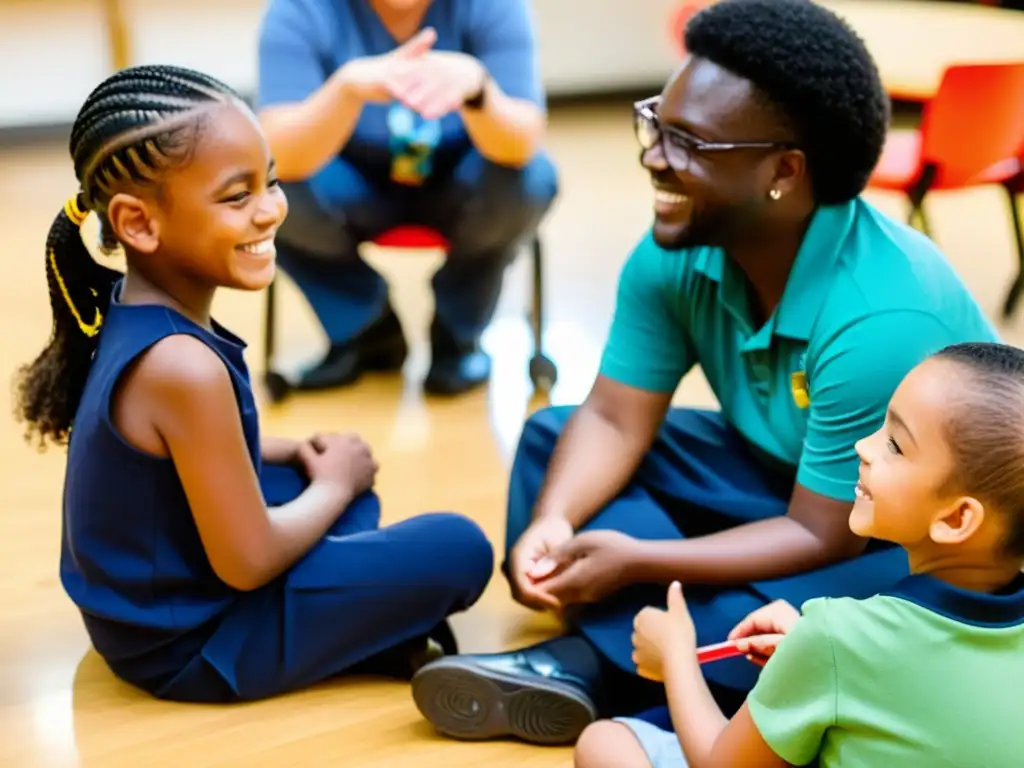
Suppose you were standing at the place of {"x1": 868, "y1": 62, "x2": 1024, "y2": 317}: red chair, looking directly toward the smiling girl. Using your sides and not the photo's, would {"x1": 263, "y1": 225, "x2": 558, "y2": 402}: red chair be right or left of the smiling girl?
right

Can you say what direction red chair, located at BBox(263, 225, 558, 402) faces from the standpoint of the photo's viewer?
facing the viewer

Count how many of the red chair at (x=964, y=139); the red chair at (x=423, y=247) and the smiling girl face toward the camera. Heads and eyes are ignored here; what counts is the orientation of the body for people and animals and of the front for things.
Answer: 1

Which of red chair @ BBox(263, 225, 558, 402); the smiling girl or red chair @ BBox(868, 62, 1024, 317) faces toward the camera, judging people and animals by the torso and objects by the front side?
red chair @ BBox(263, 225, 558, 402)

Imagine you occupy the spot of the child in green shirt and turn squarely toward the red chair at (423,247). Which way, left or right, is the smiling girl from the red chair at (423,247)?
left

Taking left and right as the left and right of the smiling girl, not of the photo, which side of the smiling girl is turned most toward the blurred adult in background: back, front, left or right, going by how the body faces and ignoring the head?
left

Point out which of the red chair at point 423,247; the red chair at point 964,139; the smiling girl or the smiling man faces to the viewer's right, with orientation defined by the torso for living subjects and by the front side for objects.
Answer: the smiling girl

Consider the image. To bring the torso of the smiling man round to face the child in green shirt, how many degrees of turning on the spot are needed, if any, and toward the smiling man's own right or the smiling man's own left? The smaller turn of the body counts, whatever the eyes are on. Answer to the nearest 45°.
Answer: approximately 45° to the smiling man's own left

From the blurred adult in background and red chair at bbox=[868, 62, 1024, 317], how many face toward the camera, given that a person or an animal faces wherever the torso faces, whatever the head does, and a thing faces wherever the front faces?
1

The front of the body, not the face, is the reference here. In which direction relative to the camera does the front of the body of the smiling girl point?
to the viewer's right

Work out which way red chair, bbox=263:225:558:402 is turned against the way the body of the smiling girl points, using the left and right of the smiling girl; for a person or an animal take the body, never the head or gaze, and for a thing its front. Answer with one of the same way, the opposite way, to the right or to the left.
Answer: to the right

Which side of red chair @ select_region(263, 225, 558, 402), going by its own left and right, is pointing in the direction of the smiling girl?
front

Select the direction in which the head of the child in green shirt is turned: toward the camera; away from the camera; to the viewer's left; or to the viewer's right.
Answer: to the viewer's left
